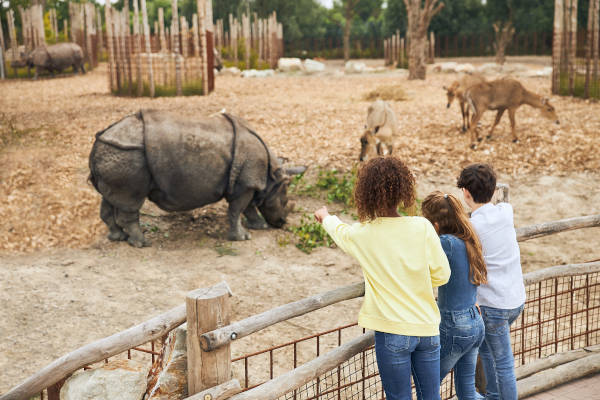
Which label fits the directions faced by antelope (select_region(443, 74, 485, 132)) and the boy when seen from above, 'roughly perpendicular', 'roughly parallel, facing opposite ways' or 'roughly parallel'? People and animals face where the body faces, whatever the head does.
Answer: roughly perpendicular

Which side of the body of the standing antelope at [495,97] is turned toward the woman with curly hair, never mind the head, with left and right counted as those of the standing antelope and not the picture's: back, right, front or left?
right

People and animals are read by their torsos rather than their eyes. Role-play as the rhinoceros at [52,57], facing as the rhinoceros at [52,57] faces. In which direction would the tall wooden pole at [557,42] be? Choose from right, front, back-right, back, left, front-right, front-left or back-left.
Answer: back-left

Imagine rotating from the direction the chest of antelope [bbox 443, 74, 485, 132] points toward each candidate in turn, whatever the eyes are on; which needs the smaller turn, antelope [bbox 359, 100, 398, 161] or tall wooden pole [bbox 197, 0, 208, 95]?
the antelope

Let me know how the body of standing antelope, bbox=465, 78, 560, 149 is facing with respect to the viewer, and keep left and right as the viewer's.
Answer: facing to the right of the viewer

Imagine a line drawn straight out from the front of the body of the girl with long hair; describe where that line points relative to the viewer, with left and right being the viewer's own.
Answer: facing away from the viewer and to the left of the viewer

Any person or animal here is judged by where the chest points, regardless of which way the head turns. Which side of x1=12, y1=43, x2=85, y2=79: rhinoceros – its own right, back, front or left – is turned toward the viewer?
left

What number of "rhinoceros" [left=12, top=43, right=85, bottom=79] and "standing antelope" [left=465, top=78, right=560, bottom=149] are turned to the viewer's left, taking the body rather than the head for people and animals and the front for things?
1

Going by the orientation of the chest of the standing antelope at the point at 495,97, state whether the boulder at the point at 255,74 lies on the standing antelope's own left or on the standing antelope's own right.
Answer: on the standing antelope's own left

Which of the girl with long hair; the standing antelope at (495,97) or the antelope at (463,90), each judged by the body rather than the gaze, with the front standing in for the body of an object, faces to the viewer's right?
the standing antelope

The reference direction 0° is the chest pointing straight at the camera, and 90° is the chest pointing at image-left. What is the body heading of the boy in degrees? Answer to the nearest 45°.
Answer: approximately 135°

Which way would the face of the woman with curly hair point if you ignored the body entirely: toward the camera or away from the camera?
away from the camera

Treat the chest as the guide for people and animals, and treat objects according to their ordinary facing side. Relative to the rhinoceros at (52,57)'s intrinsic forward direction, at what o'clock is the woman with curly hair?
The woman with curly hair is roughly at 9 o'clock from the rhinoceros.

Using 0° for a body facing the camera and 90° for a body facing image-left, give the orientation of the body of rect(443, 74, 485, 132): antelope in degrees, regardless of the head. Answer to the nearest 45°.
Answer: approximately 45°

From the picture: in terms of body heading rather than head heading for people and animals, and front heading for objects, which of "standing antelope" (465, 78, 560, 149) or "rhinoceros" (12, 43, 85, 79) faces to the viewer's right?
the standing antelope

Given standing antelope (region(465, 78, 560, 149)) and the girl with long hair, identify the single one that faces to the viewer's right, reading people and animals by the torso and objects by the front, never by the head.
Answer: the standing antelope
